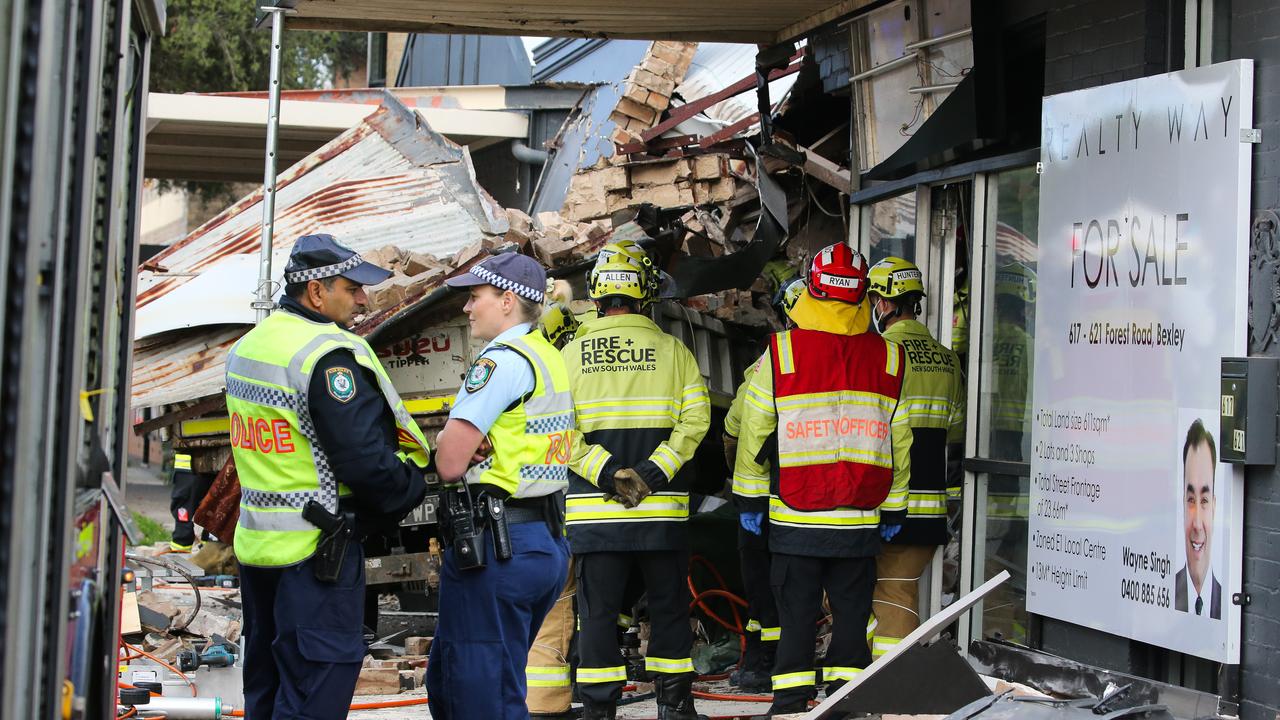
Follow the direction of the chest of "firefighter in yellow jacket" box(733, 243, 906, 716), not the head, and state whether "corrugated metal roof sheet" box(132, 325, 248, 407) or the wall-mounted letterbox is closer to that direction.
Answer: the corrugated metal roof sheet

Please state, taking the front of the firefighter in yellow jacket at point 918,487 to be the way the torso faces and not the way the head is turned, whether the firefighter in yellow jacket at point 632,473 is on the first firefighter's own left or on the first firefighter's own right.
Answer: on the first firefighter's own left

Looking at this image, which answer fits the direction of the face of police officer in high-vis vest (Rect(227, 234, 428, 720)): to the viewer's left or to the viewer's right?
to the viewer's right

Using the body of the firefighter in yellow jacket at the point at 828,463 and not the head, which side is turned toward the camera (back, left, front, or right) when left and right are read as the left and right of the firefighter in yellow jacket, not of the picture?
back

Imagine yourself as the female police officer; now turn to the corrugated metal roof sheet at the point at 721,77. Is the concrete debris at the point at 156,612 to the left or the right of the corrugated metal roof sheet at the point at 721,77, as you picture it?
left

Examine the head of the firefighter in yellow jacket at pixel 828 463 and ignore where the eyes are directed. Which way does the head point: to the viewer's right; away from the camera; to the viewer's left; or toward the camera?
away from the camera

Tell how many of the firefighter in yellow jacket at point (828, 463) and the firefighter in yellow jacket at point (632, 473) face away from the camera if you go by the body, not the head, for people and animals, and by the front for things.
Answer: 2

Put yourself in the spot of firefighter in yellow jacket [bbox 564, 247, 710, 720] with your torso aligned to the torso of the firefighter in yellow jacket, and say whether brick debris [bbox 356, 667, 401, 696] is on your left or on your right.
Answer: on your left

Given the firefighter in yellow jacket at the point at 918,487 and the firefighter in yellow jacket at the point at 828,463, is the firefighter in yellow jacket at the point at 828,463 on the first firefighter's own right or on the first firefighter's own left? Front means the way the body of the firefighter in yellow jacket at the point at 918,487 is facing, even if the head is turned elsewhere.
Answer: on the first firefighter's own left

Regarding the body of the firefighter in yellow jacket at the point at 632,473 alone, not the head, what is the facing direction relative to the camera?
away from the camera

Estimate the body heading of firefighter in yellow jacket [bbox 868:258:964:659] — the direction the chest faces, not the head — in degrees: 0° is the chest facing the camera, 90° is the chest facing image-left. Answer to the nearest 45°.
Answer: approximately 135°
